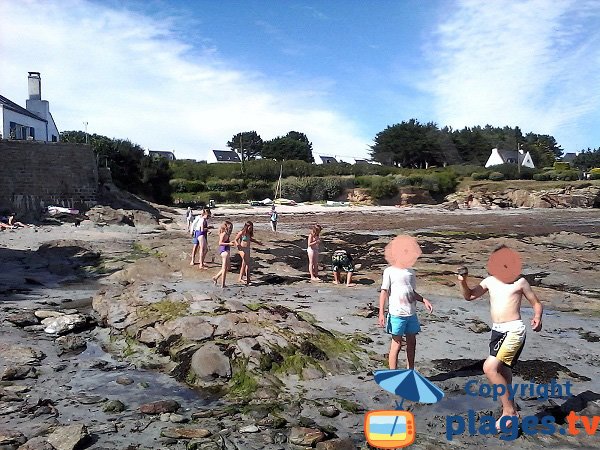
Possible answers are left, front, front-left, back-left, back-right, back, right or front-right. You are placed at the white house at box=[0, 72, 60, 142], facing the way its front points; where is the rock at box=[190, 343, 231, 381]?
front-right

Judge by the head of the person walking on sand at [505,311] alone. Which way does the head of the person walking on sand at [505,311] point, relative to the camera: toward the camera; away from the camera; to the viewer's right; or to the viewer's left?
toward the camera

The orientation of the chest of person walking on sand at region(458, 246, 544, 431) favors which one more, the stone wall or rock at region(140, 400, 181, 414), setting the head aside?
the rock

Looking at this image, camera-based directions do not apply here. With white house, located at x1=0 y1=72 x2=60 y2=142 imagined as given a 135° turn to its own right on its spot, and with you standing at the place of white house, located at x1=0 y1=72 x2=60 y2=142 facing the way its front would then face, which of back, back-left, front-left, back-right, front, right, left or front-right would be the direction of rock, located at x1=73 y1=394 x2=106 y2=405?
left

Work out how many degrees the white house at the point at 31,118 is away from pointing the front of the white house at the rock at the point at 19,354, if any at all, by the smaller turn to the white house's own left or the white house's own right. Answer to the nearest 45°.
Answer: approximately 45° to the white house's own right

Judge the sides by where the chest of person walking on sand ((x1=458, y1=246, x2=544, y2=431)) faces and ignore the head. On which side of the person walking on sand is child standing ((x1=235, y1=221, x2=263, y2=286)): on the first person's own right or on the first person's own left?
on the first person's own right

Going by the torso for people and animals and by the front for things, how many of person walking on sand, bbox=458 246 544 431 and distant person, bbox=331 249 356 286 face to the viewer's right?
0
